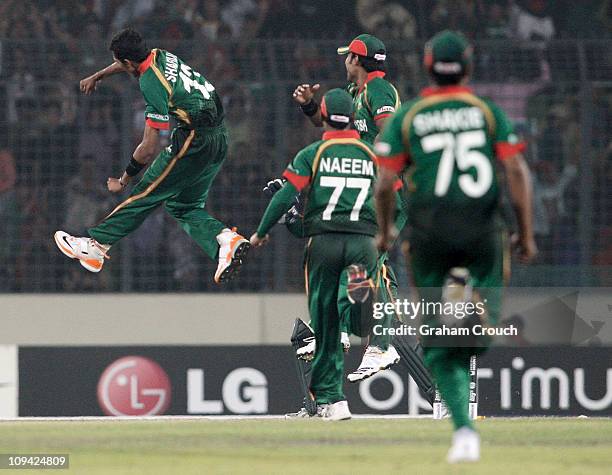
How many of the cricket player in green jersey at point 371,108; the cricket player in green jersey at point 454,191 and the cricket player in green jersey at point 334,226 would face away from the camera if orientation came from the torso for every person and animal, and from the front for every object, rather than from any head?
2

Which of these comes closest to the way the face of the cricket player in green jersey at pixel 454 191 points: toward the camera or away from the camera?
away from the camera

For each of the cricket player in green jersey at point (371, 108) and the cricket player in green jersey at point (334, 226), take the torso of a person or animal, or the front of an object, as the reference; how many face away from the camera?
1

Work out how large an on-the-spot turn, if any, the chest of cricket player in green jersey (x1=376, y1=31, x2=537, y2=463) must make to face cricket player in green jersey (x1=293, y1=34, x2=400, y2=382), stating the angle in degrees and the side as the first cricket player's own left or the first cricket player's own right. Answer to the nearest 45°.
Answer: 0° — they already face them

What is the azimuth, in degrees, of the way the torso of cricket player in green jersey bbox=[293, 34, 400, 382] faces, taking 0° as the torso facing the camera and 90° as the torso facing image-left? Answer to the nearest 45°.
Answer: approximately 45°

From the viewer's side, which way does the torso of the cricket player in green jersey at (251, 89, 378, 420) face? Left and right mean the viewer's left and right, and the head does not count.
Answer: facing away from the viewer

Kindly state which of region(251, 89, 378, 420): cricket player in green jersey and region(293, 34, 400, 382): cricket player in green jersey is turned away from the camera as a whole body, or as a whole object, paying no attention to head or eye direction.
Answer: region(251, 89, 378, 420): cricket player in green jersey

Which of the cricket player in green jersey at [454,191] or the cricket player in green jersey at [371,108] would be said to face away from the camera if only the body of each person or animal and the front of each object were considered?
the cricket player in green jersey at [454,191]

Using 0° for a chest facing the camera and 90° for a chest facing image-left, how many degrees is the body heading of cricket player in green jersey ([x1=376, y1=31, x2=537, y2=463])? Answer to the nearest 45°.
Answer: approximately 180°

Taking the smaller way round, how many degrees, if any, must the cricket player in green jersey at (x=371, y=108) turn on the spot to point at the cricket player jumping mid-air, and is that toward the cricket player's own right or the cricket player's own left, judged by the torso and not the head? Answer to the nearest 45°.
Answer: approximately 45° to the cricket player's own right

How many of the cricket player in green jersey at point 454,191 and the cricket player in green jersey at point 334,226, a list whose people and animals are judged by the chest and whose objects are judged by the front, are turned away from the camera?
2

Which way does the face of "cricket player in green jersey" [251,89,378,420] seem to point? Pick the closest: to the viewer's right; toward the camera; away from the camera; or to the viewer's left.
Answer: away from the camera
